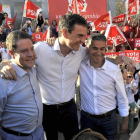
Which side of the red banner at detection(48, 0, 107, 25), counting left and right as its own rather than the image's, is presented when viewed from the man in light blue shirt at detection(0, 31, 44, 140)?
front

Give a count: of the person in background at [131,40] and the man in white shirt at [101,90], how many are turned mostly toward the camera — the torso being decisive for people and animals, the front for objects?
2

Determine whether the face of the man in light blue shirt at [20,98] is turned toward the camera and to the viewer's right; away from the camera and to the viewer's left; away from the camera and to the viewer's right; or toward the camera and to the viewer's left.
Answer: toward the camera and to the viewer's right

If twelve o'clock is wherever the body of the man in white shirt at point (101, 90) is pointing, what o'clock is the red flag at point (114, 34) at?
The red flag is roughly at 6 o'clock from the man in white shirt.

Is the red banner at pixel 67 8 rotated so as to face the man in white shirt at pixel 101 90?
yes

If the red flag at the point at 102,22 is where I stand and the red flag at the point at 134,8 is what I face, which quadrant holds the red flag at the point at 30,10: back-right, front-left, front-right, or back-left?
back-left

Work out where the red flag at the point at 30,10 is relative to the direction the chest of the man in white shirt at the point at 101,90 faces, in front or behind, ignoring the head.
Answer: behind

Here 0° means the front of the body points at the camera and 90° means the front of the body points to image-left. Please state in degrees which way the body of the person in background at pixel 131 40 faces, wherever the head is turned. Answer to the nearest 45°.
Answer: approximately 0°

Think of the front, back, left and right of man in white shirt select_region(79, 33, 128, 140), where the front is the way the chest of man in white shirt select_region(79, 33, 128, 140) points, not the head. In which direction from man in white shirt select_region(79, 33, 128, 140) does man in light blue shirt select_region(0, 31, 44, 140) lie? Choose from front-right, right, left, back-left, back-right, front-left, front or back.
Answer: front-right

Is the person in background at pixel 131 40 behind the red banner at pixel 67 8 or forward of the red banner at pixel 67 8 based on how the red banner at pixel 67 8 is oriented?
forward
